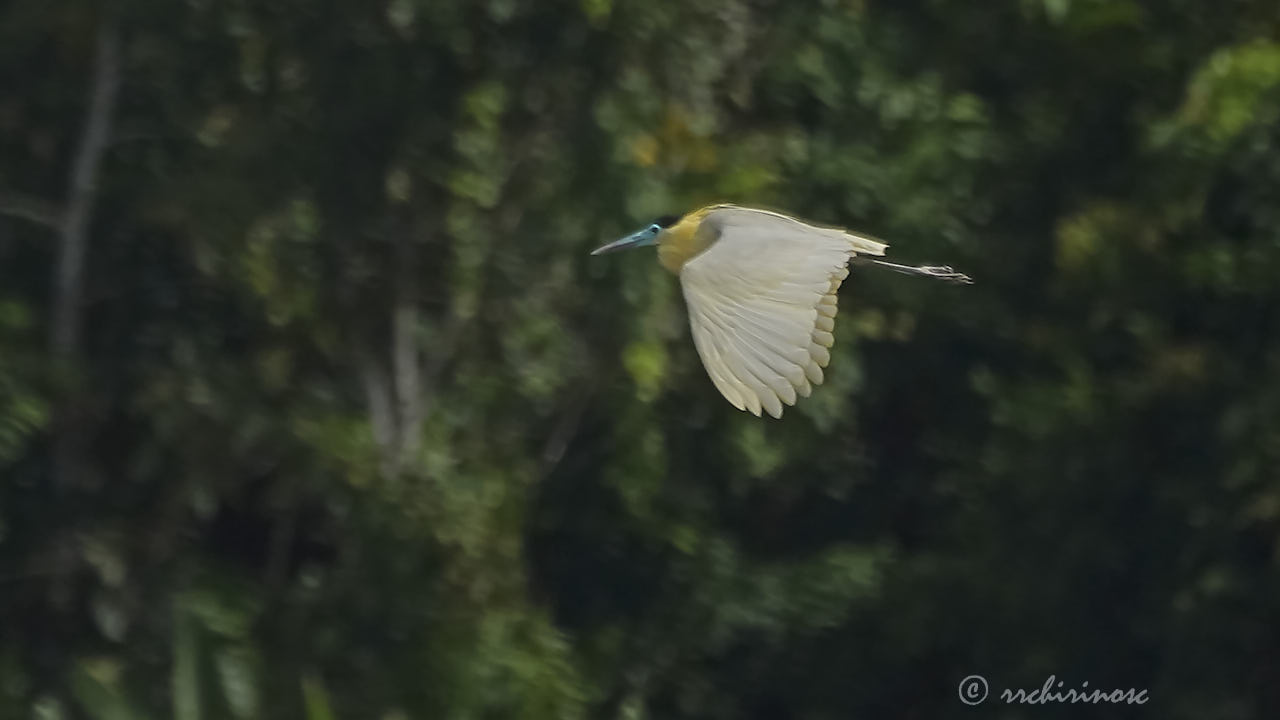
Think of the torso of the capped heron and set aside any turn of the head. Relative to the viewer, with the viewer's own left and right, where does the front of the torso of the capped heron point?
facing to the left of the viewer

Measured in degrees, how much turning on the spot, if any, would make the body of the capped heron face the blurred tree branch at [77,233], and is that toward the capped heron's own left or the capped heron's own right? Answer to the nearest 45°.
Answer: approximately 45° to the capped heron's own right
